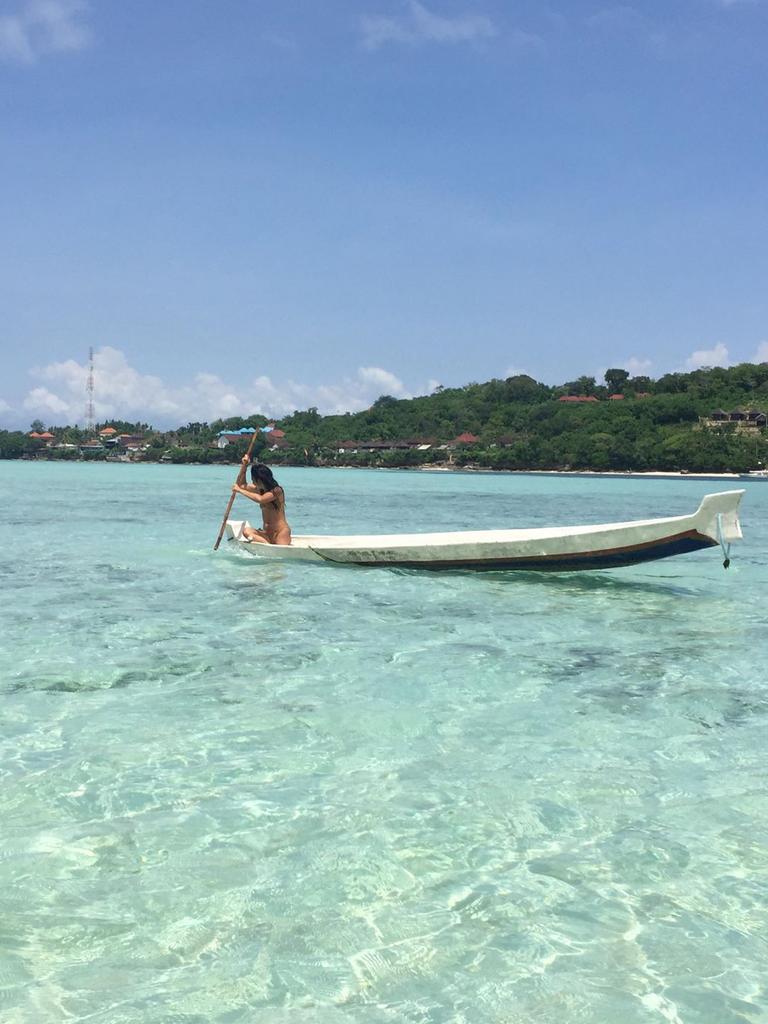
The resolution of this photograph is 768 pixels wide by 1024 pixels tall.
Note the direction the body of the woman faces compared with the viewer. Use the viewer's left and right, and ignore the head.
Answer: facing to the left of the viewer
